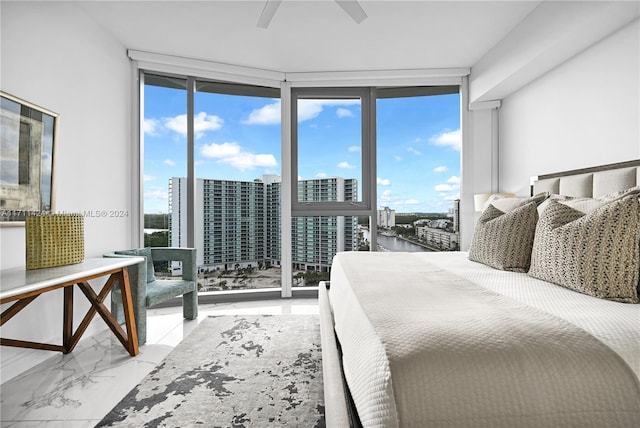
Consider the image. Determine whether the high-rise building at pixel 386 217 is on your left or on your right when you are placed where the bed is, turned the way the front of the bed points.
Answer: on your right

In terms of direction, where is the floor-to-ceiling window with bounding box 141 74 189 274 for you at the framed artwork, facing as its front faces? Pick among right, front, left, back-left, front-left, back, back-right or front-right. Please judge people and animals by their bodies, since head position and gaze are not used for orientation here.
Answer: left

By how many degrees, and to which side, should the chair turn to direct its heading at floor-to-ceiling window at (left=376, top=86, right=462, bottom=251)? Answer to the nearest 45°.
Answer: approximately 45° to its left

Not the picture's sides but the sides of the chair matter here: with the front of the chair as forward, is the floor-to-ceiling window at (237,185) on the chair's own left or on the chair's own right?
on the chair's own left

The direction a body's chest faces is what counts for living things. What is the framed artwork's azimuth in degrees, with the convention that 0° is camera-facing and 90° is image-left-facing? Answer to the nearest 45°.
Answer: approximately 315°

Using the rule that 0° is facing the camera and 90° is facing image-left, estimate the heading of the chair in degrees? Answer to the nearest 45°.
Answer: approximately 315°

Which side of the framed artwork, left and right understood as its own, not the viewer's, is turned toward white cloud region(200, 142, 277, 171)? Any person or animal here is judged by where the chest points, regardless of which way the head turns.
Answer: left

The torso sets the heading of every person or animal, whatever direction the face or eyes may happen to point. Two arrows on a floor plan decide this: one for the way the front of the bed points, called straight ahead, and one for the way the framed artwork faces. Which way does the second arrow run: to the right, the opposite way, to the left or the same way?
the opposite way

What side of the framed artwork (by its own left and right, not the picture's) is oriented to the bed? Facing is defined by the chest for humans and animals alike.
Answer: front

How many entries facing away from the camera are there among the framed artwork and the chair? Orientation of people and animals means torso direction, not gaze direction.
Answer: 0

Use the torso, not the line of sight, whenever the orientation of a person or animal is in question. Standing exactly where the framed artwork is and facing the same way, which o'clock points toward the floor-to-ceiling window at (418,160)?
The floor-to-ceiling window is roughly at 11 o'clock from the framed artwork.

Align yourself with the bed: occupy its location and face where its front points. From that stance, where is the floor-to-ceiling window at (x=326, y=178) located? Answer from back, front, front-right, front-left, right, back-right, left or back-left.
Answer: right

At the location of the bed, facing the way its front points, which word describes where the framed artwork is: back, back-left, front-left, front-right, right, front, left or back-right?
front-right

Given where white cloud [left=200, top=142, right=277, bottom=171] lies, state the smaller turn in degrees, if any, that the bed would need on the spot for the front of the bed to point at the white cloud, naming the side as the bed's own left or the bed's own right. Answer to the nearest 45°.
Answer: approximately 90° to the bed's own right

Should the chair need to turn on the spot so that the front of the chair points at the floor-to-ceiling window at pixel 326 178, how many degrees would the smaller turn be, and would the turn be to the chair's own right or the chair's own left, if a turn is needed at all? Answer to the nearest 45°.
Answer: approximately 45° to the chair's own left
